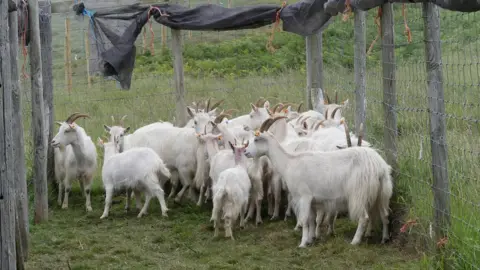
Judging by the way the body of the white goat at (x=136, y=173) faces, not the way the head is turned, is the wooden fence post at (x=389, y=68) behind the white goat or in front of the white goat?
behind

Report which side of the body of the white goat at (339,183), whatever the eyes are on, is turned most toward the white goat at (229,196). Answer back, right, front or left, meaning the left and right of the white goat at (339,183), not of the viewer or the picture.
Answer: front

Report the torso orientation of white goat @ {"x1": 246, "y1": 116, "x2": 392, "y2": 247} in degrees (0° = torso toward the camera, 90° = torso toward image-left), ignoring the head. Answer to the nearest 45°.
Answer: approximately 90°

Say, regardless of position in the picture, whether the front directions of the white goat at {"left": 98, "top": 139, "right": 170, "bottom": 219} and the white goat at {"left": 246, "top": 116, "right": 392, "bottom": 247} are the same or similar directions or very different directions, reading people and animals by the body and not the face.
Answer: same or similar directions

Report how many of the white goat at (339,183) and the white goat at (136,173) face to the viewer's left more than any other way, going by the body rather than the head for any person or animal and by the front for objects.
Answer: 2

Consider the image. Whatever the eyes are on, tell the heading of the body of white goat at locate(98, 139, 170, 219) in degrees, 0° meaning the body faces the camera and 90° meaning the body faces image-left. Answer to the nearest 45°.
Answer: approximately 90°

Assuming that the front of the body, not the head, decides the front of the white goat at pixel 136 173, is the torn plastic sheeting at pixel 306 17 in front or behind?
behind
